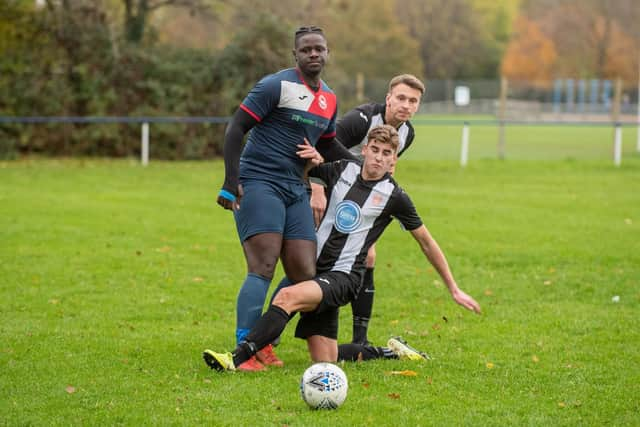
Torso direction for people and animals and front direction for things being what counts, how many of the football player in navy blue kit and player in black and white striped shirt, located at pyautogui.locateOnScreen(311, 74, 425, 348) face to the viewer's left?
0

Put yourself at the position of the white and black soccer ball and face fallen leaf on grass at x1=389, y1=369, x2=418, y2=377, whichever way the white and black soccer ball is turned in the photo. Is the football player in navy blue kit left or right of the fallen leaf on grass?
left

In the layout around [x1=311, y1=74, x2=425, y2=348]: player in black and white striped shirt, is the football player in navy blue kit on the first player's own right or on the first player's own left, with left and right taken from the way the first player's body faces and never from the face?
on the first player's own right

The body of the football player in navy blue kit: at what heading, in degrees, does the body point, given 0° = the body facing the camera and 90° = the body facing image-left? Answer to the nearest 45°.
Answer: approximately 315°

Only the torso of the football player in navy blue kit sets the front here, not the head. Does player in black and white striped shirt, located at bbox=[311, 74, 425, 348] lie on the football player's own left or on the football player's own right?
on the football player's own left
